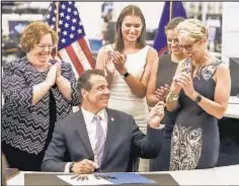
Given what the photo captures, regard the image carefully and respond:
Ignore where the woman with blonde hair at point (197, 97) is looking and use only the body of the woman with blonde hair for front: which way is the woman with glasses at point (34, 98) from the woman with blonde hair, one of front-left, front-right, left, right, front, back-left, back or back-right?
front-right

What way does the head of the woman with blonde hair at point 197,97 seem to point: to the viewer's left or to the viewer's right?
to the viewer's left

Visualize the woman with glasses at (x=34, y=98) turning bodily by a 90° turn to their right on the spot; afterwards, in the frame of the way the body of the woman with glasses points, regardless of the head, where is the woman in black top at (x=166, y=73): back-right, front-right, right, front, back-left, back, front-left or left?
back-left

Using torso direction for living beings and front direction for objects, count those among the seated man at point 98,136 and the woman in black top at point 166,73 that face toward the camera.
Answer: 2

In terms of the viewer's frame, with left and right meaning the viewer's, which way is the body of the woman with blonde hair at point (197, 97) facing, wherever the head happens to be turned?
facing the viewer and to the left of the viewer

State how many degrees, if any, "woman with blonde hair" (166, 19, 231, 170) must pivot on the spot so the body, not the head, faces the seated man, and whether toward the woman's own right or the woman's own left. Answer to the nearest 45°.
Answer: approximately 45° to the woman's own right

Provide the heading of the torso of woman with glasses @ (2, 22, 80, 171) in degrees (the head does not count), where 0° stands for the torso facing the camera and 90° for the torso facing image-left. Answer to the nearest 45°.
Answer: approximately 315°

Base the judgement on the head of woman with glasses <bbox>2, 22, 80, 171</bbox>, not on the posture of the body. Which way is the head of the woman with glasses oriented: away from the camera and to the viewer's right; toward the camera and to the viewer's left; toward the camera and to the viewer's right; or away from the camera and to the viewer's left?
toward the camera and to the viewer's right
